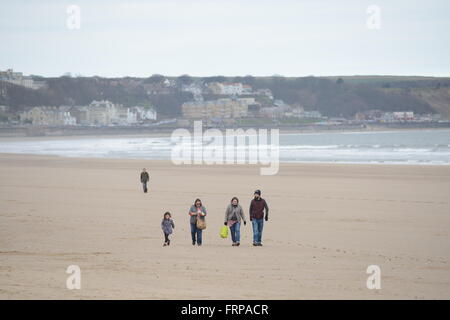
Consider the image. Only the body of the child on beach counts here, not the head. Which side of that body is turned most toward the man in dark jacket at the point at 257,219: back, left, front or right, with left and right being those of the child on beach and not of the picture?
left

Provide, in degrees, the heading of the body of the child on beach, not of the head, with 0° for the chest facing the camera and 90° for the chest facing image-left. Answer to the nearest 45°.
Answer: approximately 0°
